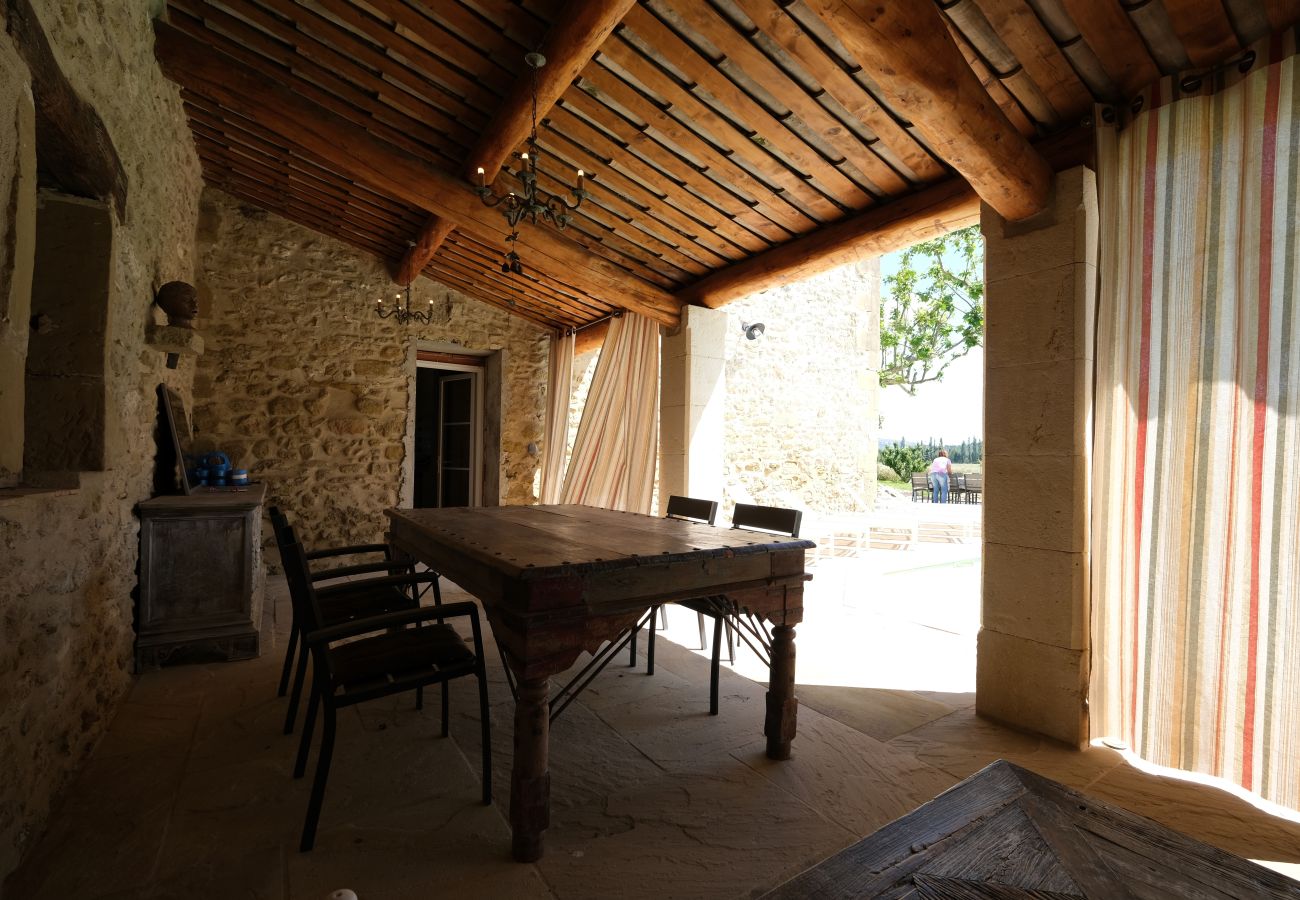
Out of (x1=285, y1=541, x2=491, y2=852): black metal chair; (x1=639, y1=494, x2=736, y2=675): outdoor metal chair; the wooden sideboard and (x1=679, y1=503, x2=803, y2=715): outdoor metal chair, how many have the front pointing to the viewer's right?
2

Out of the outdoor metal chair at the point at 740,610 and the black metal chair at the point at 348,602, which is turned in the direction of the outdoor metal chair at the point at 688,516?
the black metal chair

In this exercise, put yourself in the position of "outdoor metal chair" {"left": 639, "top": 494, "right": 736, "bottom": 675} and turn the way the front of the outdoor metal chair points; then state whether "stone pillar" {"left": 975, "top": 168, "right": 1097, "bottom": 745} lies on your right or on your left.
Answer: on your left

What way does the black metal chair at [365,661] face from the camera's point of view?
to the viewer's right

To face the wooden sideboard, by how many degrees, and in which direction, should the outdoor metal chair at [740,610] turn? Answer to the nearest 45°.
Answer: approximately 45° to its right

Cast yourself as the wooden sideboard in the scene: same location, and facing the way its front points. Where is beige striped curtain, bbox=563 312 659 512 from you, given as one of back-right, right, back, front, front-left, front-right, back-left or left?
front

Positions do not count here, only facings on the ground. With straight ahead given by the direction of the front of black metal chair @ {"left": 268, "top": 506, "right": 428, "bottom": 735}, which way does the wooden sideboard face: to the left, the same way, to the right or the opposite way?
the same way

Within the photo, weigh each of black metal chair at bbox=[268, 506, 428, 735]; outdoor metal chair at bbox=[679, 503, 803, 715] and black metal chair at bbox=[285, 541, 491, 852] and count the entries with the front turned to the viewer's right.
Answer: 2

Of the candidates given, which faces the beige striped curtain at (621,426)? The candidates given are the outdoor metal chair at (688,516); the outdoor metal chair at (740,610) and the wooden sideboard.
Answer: the wooden sideboard

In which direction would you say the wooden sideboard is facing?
to the viewer's right

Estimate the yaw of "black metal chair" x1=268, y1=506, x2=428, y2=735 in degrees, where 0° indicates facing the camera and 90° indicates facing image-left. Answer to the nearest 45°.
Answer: approximately 270°

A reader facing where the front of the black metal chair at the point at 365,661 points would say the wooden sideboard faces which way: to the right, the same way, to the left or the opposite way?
the same way

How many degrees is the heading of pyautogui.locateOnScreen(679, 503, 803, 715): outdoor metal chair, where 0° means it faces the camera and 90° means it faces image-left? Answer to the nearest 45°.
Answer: approximately 45°

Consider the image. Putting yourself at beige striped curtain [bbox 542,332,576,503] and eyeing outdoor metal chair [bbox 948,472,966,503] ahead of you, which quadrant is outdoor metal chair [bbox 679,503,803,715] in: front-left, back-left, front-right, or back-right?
back-right

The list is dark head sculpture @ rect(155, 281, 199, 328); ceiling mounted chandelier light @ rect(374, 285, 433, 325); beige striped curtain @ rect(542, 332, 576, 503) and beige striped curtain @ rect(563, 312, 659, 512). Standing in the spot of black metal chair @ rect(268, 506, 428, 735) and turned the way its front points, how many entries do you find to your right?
0

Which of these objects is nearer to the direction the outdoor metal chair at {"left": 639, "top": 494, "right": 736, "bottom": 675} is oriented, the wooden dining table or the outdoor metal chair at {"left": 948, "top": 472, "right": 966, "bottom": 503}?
the wooden dining table

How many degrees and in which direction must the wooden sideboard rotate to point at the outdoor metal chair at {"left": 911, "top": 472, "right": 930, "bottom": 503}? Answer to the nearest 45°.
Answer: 0° — it already faces it

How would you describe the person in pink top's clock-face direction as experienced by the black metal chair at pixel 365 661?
The person in pink top is roughly at 11 o'clock from the black metal chair.
